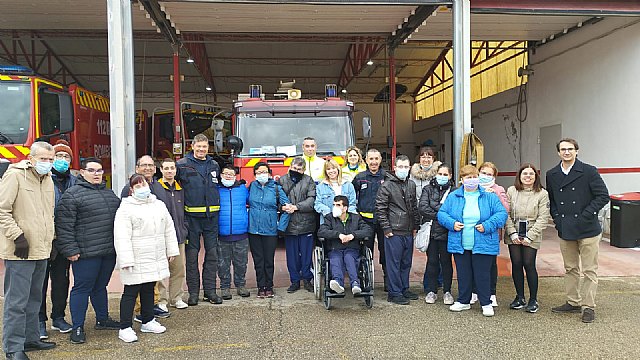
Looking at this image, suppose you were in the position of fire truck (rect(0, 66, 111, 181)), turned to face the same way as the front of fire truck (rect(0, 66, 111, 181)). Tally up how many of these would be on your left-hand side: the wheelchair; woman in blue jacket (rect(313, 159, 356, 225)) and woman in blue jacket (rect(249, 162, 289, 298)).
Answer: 3

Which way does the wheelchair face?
toward the camera

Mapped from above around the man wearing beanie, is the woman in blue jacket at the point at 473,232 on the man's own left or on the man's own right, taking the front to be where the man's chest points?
on the man's own left

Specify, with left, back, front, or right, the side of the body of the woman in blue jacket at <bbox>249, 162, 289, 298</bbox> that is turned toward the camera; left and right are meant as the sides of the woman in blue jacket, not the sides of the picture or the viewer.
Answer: front

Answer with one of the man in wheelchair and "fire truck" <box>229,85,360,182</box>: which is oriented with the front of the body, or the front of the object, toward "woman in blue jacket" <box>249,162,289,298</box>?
the fire truck

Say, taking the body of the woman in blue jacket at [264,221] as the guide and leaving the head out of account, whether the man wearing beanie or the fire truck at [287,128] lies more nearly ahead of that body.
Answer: the man wearing beanie

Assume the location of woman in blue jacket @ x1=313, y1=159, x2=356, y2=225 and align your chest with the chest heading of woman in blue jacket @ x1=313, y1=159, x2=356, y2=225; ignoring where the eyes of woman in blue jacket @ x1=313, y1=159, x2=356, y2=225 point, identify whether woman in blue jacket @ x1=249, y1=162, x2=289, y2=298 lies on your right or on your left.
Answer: on your right

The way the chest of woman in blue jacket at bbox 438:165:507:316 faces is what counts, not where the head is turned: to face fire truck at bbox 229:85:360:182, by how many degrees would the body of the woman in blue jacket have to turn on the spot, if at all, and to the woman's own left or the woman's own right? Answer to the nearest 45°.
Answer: approximately 135° to the woman's own right

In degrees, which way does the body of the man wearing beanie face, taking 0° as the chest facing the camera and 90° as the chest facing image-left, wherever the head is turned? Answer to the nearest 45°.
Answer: approximately 0°

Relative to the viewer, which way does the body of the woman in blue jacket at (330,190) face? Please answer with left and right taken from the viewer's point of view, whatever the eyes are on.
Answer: facing the viewer

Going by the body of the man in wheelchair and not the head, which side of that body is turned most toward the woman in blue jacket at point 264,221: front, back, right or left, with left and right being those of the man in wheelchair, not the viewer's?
right
